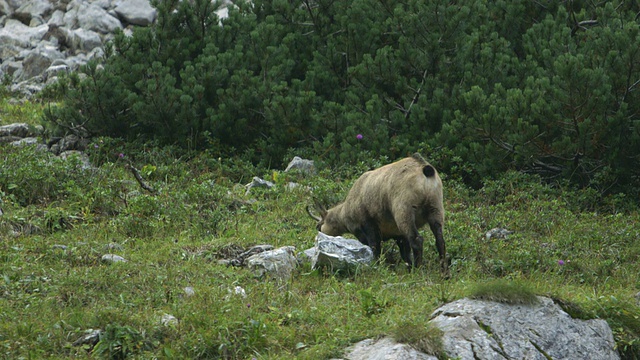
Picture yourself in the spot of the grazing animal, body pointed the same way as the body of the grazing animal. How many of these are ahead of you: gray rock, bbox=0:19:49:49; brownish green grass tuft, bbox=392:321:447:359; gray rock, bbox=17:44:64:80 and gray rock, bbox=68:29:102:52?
3

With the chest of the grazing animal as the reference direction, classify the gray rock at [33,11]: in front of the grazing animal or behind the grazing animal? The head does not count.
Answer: in front

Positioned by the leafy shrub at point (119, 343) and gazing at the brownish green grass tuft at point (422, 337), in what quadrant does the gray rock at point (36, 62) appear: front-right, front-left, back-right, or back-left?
back-left

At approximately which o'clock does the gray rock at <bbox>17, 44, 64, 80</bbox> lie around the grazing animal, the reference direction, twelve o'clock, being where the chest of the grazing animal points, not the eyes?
The gray rock is roughly at 12 o'clock from the grazing animal.

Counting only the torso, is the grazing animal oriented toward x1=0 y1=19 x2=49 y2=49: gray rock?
yes

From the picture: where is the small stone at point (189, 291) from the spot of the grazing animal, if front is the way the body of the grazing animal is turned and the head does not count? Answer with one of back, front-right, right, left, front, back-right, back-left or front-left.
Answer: left

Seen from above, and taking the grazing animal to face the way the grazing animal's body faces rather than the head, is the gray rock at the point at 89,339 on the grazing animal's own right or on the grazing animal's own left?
on the grazing animal's own left

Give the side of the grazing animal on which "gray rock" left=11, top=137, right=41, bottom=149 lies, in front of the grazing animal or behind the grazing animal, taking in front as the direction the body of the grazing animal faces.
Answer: in front

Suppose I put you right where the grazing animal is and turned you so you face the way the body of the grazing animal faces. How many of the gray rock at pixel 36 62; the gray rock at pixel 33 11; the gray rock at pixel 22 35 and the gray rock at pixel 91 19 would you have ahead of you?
4

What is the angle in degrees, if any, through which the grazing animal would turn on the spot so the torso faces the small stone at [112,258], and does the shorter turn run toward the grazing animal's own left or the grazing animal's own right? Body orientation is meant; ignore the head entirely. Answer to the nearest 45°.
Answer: approximately 45° to the grazing animal's own left

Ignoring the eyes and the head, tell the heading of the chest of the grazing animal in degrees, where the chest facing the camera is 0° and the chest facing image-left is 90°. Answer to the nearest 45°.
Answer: approximately 135°

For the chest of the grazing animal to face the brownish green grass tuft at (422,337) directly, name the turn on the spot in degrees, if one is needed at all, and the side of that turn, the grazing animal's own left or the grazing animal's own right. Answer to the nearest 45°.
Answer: approximately 135° to the grazing animal's own left

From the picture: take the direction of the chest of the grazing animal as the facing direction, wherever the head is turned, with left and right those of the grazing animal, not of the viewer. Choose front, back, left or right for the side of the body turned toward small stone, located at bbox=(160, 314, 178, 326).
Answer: left

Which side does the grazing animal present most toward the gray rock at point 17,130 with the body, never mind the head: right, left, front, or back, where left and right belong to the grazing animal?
front

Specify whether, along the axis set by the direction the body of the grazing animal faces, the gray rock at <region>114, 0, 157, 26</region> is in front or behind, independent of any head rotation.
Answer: in front
